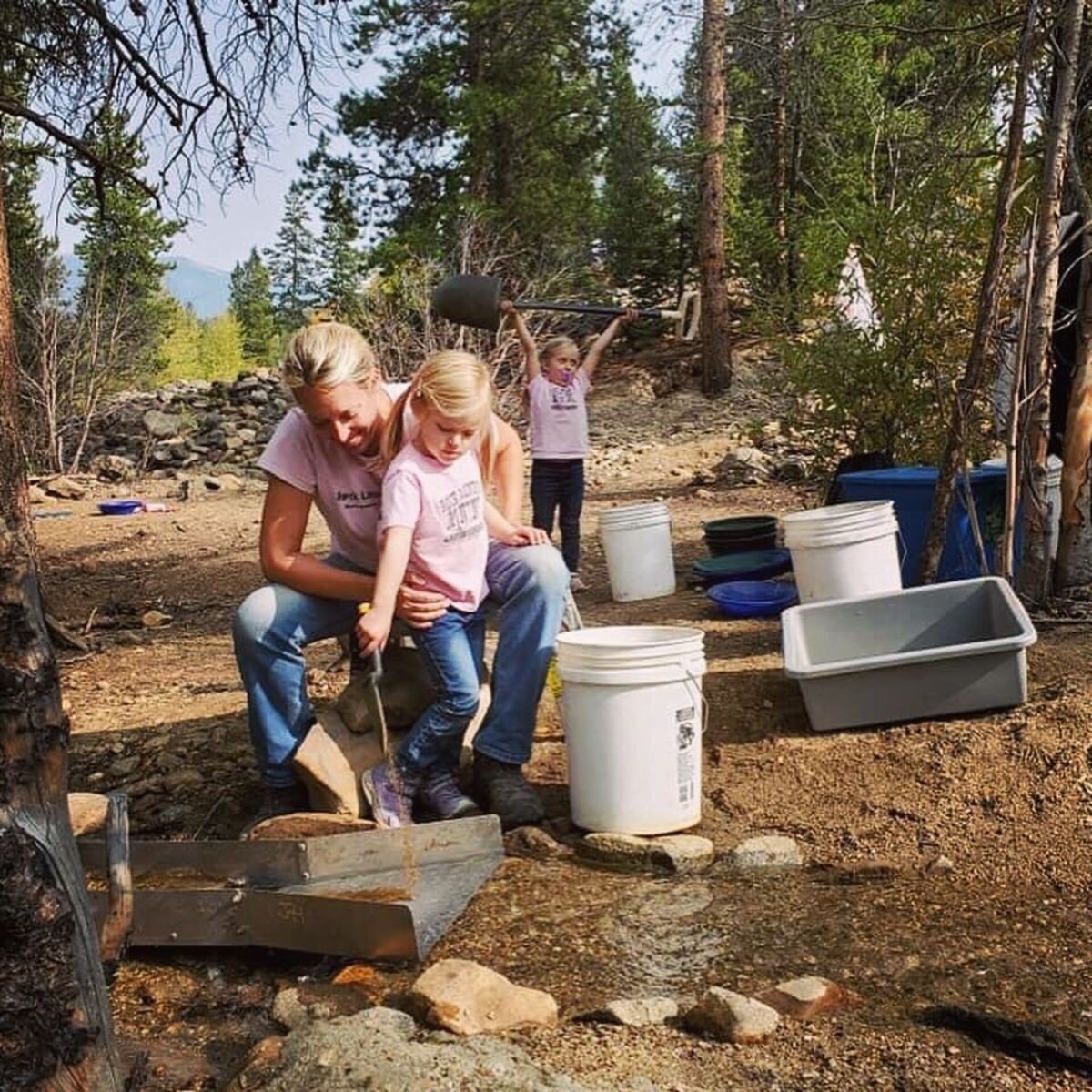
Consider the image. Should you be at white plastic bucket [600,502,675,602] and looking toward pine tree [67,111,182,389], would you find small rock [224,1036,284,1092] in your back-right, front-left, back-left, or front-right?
back-left

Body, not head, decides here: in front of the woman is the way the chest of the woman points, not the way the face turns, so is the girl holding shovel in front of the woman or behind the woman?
behind

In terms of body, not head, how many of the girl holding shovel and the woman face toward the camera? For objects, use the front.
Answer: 2

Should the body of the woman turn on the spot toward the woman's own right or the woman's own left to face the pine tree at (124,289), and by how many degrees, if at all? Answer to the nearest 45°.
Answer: approximately 180°

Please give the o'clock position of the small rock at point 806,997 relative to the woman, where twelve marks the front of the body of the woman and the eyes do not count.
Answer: The small rock is roughly at 11 o'clock from the woman.

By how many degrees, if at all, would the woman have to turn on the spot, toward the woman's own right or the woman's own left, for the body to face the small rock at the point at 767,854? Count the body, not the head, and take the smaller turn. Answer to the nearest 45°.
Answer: approximately 90° to the woman's own left

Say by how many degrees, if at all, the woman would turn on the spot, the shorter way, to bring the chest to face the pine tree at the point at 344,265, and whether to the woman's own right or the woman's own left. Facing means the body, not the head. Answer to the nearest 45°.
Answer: approximately 180°

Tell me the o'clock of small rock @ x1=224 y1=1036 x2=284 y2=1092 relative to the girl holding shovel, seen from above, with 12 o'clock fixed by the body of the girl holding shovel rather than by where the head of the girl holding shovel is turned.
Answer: The small rock is roughly at 12 o'clock from the girl holding shovel.

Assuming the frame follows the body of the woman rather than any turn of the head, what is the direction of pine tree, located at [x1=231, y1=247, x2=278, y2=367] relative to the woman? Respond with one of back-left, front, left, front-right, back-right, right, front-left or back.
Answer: back

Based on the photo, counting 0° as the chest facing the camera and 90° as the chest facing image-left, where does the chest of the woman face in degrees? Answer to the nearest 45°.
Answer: approximately 0°

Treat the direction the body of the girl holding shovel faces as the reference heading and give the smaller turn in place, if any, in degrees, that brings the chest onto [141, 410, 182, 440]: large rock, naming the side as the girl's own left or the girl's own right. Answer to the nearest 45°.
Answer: approximately 135° to the girl's own right

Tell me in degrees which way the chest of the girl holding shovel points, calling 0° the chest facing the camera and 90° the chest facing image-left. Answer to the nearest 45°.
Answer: approximately 0°

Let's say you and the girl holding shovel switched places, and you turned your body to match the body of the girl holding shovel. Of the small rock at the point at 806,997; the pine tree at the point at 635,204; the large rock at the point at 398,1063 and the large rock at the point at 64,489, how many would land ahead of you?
2

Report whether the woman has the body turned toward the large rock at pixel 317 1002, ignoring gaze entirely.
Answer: yes
